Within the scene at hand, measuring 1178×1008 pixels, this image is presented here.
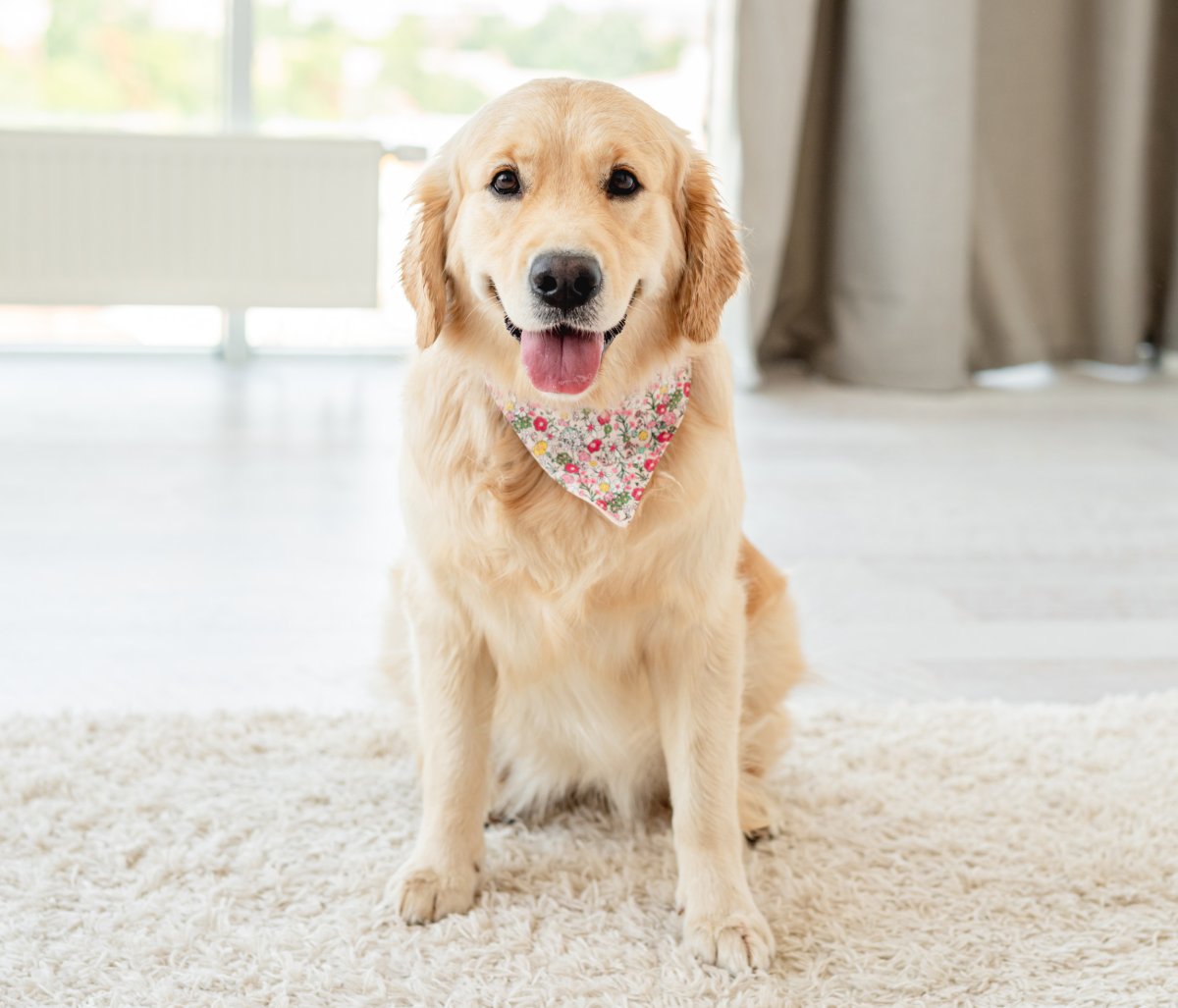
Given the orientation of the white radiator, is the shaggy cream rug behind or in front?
in front

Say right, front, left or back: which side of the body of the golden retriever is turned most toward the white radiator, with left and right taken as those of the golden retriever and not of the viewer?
back

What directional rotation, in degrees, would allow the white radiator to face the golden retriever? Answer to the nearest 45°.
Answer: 0° — it already faces it

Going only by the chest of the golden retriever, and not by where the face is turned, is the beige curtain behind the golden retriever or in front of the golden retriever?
behind

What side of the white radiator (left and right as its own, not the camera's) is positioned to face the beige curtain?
left

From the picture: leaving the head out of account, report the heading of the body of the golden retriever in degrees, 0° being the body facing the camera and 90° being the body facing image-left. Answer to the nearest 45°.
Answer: approximately 0°

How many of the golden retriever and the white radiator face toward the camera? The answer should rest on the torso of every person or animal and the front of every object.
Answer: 2
